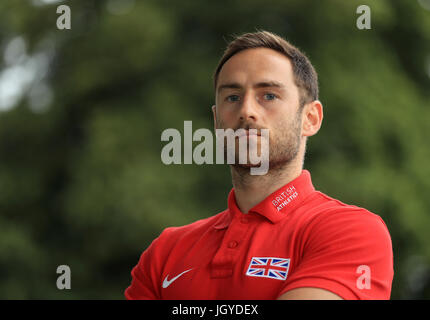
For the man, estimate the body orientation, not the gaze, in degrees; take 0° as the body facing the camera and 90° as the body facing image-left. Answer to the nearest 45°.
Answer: approximately 45°
